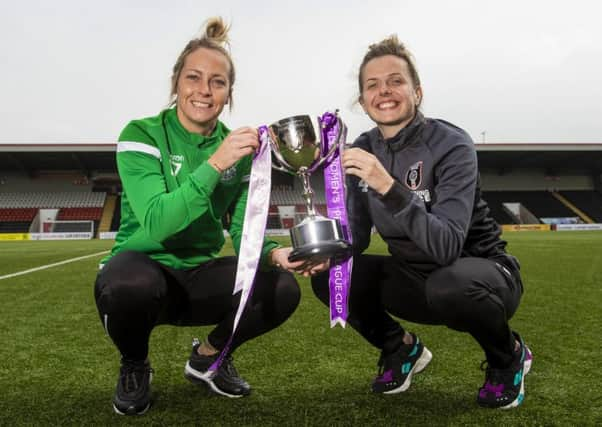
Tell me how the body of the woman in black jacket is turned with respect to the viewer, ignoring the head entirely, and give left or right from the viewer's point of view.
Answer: facing the viewer and to the left of the viewer

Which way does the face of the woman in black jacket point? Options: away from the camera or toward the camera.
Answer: toward the camera
